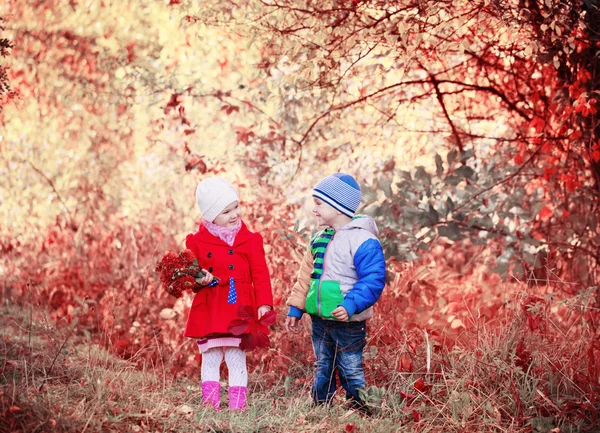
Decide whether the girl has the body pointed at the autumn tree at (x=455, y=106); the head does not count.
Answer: no

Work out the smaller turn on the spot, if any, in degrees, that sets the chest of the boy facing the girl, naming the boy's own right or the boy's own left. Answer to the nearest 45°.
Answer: approximately 45° to the boy's own right

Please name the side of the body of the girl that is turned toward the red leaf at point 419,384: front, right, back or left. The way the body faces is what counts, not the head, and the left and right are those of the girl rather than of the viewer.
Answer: left

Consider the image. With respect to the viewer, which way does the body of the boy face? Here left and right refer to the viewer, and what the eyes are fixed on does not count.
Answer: facing the viewer and to the left of the viewer

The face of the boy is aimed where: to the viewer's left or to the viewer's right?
to the viewer's left

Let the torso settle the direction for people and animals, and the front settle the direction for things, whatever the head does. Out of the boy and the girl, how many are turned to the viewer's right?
0

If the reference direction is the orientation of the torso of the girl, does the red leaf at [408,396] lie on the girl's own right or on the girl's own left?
on the girl's own left

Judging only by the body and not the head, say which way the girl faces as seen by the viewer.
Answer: toward the camera

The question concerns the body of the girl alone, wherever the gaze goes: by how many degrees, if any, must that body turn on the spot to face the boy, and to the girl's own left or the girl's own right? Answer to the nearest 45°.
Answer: approximately 90° to the girl's own left

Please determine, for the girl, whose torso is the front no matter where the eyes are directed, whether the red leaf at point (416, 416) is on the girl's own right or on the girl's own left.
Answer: on the girl's own left
